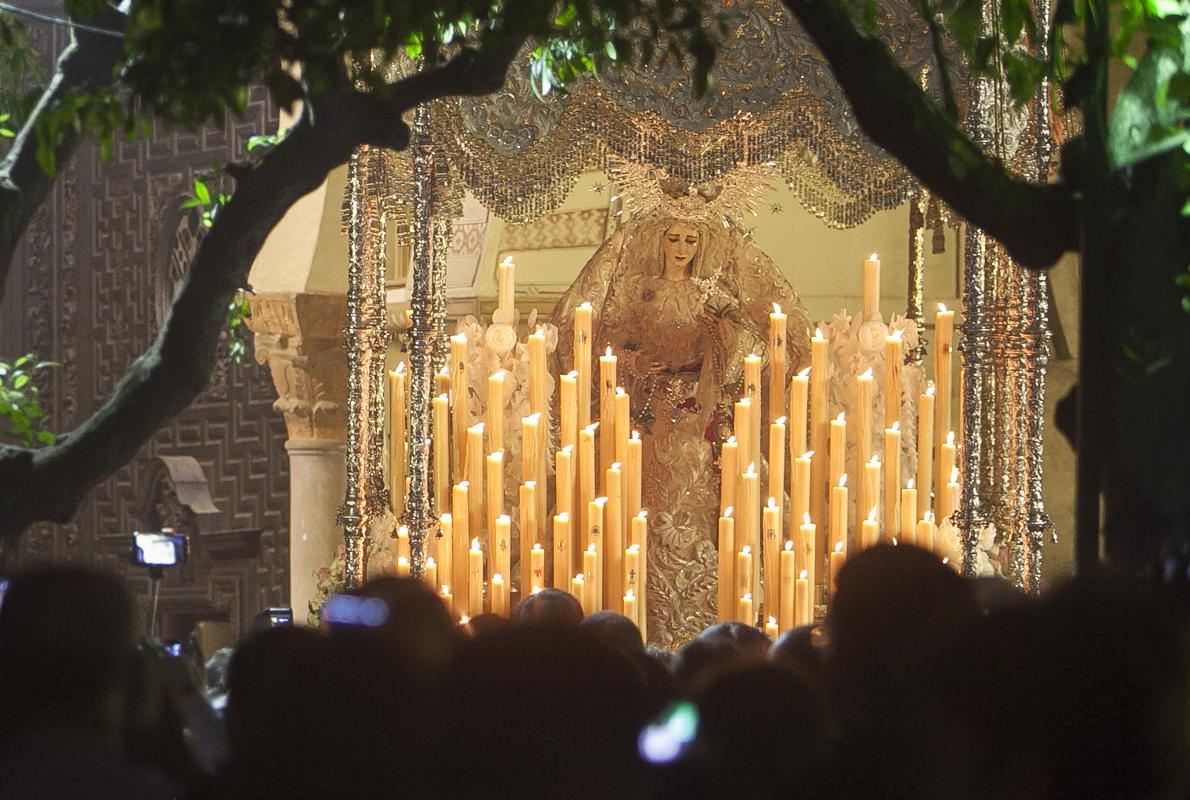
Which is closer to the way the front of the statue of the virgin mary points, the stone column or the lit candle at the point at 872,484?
the lit candle

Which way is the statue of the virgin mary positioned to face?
toward the camera
